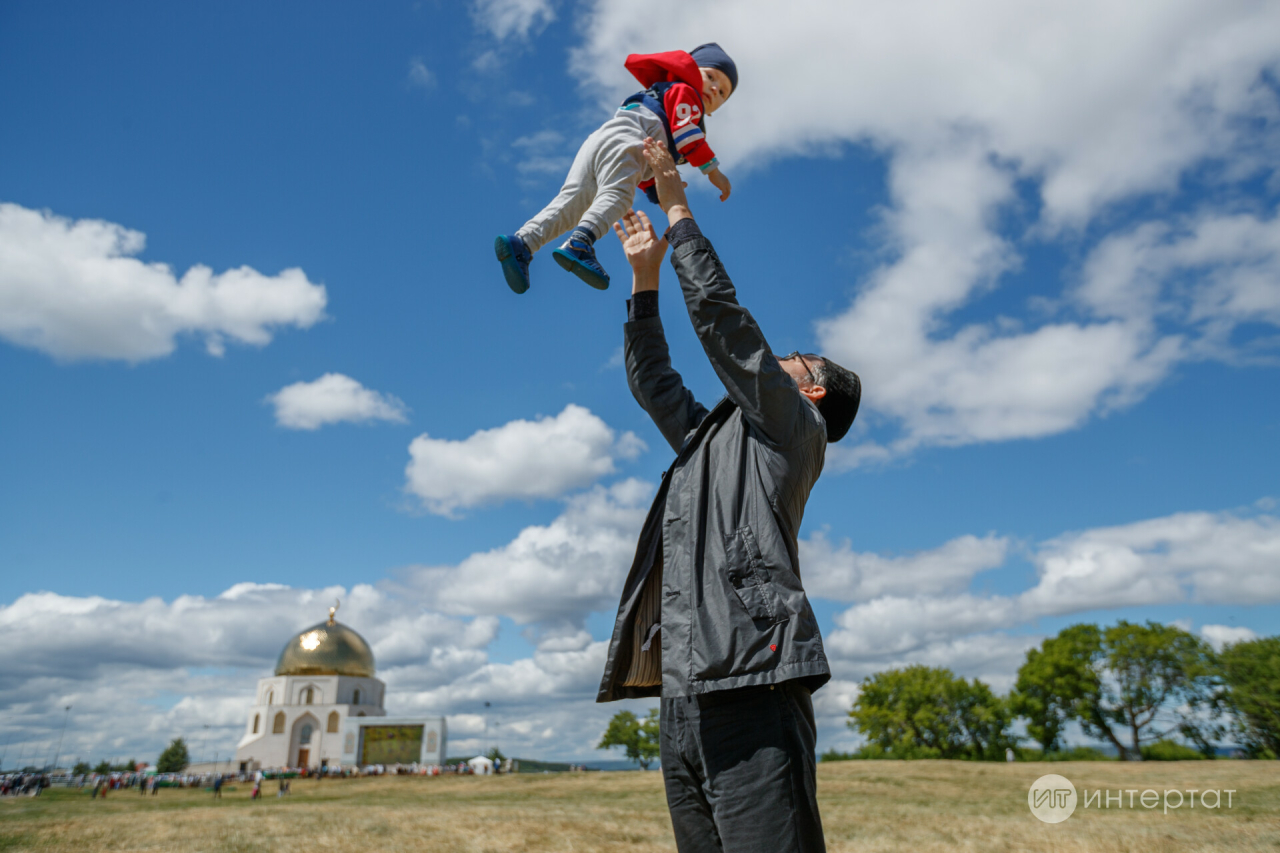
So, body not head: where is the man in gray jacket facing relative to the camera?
to the viewer's left

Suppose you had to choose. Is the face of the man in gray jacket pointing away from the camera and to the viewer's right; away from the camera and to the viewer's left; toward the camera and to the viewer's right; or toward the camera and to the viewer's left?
away from the camera and to the viewer's left
